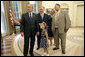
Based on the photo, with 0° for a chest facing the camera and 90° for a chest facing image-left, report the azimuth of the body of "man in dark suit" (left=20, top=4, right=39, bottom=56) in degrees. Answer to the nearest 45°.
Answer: approximately 0°
